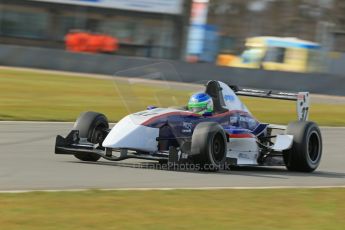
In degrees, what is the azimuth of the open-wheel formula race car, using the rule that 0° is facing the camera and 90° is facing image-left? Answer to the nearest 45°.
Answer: approximately 45°

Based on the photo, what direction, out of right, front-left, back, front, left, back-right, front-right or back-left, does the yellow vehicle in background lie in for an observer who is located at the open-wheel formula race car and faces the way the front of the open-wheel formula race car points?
back-right

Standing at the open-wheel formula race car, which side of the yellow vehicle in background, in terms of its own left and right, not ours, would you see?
left

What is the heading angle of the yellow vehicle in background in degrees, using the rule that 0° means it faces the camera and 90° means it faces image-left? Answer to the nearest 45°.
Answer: approximately 90°
